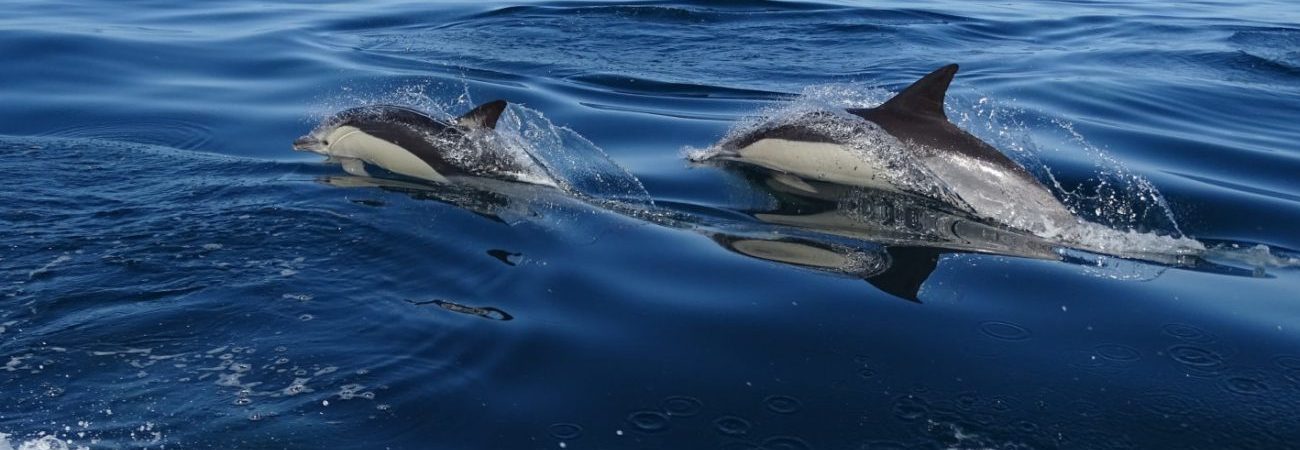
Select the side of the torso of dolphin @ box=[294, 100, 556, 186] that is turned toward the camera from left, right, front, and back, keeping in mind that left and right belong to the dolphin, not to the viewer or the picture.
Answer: left

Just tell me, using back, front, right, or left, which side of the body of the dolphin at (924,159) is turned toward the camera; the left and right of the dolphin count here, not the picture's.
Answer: left

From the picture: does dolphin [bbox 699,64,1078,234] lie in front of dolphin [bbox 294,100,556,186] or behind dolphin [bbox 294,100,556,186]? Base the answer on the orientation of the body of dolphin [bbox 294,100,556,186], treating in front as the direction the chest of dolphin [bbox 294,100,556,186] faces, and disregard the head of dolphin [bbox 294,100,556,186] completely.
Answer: behind

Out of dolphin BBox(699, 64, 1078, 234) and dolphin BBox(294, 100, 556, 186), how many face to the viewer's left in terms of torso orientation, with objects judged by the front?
2

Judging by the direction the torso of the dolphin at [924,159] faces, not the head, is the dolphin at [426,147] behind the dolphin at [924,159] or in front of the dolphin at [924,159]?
in front
